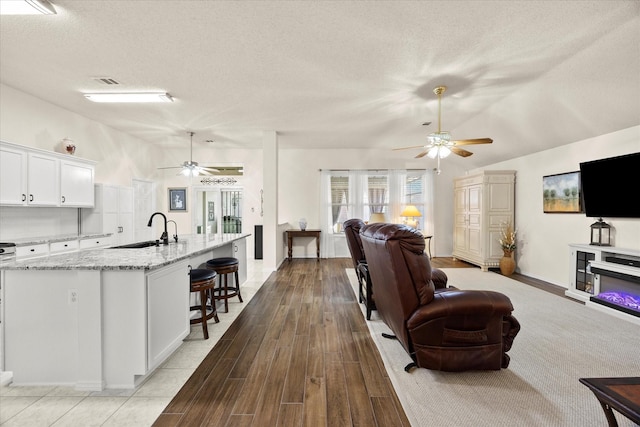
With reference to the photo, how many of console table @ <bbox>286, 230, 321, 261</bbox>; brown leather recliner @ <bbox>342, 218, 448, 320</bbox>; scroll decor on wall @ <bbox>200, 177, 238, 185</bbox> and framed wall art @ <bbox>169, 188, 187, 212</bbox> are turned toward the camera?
3

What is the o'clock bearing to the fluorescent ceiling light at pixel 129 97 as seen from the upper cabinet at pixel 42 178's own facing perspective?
The fluorescent ceiling light is roughly at 12 o'clock from the upper cabinet.

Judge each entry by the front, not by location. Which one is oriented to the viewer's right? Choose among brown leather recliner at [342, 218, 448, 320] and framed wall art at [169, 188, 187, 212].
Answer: the brown leather recliner

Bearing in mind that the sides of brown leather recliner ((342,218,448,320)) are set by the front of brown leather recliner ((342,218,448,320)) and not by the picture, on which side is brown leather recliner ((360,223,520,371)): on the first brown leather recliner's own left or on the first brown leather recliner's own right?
on the first brown leather recliner's own right

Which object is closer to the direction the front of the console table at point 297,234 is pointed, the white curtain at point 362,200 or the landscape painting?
the landscape painting

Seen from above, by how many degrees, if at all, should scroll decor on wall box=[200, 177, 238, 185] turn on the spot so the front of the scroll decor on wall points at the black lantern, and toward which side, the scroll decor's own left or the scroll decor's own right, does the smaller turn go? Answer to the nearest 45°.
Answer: approximately 45° to the scroll decor's own left

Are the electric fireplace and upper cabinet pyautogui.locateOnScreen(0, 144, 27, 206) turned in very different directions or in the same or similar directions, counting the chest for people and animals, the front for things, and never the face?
very different directions

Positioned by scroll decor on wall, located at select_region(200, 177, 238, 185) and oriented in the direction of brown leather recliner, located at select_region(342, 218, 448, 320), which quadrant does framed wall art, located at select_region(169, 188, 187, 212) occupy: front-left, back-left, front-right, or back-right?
back-right

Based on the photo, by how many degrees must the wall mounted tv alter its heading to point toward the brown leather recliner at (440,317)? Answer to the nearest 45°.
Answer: approximately 45° to its left

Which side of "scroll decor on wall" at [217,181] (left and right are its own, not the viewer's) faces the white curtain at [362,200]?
left

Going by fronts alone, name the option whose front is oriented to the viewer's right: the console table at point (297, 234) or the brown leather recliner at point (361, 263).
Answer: the brown leather recliner

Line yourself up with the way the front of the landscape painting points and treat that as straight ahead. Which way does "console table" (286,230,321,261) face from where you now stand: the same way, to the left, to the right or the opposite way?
to the left

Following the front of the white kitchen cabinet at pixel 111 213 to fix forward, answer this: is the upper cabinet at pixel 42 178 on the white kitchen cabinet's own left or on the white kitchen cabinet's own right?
on the white kitchen cabinet's own right

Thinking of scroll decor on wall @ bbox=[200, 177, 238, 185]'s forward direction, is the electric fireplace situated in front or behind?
in front

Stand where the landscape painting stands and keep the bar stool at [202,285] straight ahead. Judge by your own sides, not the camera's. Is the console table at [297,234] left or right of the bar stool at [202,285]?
right

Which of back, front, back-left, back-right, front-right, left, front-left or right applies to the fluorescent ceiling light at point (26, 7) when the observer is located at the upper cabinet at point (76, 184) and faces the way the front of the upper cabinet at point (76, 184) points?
front-right
